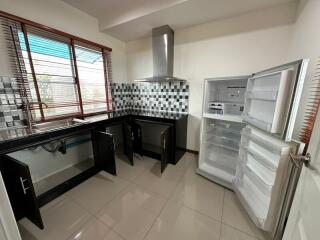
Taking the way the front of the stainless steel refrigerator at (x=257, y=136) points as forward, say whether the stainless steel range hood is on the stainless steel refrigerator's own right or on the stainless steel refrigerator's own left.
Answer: on the stainless steel refrigerator's own right

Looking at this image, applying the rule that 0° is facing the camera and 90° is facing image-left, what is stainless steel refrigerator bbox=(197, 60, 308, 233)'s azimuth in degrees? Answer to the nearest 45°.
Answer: approximately 45°

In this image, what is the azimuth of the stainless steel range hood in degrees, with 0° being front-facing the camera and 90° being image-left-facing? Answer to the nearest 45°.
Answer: approximately 45°

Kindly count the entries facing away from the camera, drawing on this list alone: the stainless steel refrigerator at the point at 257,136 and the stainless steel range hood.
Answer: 0

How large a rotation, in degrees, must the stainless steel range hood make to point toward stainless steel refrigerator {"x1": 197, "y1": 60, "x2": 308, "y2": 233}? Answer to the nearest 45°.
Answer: approximately 90° to its left
